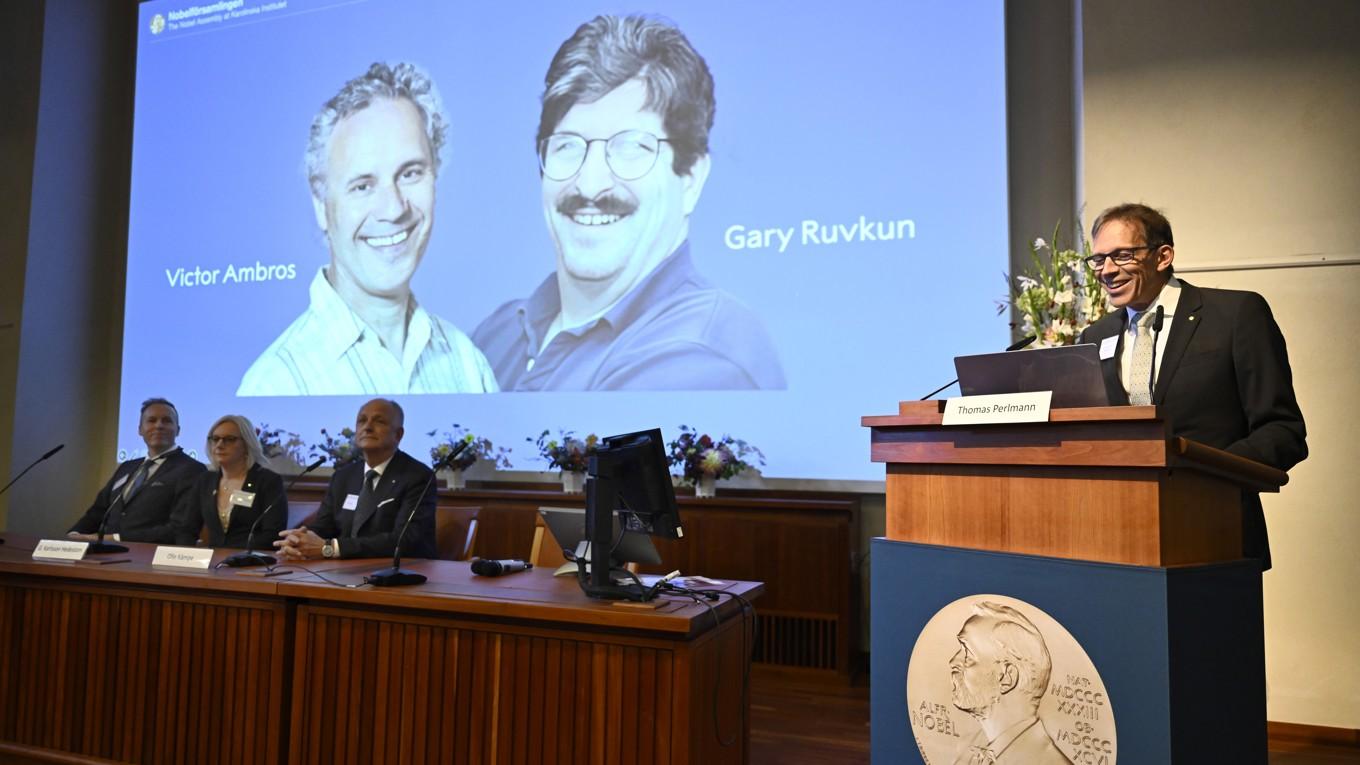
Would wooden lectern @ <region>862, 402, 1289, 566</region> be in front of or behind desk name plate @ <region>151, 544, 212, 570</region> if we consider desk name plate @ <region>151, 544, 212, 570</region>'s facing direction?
in front

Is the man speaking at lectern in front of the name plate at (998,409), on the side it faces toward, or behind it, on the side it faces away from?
behind

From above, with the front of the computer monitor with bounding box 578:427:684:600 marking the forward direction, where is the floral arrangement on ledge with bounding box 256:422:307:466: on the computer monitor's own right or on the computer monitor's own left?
on the computer monitor's own left

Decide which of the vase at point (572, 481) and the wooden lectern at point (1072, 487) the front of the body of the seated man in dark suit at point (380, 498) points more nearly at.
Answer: the wooden lectern

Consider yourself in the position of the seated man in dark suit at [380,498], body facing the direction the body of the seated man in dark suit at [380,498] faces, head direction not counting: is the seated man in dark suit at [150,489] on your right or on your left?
on your right

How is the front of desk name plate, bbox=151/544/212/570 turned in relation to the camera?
facing the viewer

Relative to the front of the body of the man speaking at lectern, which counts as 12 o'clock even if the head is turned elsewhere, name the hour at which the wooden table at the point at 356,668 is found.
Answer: The wooden table is roughly at 1 o'clock from the man speaking at lectern.

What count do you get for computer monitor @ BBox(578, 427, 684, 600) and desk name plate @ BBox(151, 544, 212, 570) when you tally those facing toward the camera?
1

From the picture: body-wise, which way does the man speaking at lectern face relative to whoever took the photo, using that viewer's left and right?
facing the viewer and to the left of the viewer
